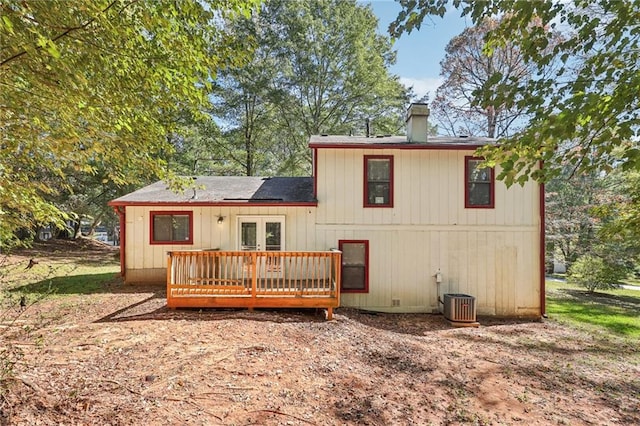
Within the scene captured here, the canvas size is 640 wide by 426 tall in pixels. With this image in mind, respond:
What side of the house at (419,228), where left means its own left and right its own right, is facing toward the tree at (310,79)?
front

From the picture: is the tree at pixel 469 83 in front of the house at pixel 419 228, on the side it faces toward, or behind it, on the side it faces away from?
in front

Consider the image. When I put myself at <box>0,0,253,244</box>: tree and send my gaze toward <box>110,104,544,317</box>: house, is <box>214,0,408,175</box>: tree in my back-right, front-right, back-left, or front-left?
front-left

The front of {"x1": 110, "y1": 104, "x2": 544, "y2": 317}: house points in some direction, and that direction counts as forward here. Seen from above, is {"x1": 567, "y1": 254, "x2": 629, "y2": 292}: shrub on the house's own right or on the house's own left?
on the house's own right

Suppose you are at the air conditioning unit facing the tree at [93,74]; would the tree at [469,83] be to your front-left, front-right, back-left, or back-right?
back-right

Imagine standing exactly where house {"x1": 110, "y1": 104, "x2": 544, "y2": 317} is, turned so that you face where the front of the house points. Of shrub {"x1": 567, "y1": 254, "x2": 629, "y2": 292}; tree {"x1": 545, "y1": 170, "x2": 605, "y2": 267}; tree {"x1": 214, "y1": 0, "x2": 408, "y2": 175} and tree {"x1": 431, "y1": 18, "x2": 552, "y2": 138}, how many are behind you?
0

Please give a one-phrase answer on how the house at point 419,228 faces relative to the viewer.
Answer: facing away from the viewer

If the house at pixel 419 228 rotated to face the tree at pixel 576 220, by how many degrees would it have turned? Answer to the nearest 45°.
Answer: approximately 45° to its right
